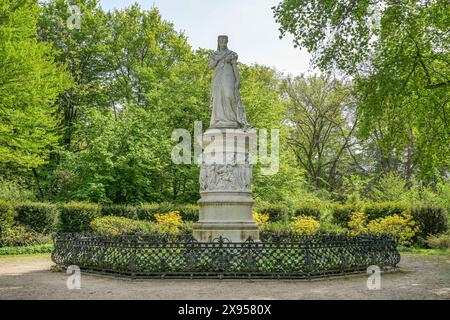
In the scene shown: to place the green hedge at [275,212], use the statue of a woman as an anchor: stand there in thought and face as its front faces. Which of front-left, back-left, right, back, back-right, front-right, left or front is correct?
back

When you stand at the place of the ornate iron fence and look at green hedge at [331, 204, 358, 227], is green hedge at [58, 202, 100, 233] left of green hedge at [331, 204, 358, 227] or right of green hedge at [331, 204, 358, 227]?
left

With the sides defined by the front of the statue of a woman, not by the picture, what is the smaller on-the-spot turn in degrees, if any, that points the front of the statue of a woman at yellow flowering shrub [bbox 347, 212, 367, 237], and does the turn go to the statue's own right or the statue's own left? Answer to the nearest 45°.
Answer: approximately 135° to the statue's own left

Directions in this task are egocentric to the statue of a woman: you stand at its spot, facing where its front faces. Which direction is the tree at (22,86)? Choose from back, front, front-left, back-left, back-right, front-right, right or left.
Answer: back-right

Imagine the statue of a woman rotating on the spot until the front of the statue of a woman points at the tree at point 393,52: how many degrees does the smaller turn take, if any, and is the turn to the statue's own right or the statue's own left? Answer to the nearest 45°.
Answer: approximately 90° to the statue's own left

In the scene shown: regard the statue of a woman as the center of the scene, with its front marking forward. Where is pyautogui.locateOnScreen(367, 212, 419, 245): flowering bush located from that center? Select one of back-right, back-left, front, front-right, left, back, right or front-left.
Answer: back-left

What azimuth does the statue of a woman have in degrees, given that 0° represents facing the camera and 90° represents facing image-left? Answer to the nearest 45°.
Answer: approximately 0°
